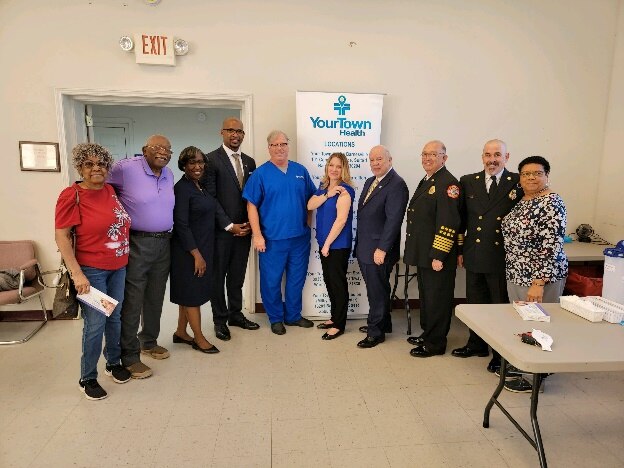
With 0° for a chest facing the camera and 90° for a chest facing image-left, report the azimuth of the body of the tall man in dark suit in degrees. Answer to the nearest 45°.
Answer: approximately 315°

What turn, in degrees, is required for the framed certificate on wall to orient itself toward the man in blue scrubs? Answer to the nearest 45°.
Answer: approximately 45° to its left

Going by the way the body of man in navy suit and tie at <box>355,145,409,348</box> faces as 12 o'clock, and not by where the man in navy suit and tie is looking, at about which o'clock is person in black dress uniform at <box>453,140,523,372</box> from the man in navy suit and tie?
The person in black dress uniform is roughly at 8 o'clock from the man in navy suit and tie.

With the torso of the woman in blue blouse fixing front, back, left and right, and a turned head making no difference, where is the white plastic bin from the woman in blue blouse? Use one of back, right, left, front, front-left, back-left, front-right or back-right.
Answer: left

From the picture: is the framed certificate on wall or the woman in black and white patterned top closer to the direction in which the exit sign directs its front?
the woman in black and white patterned top
